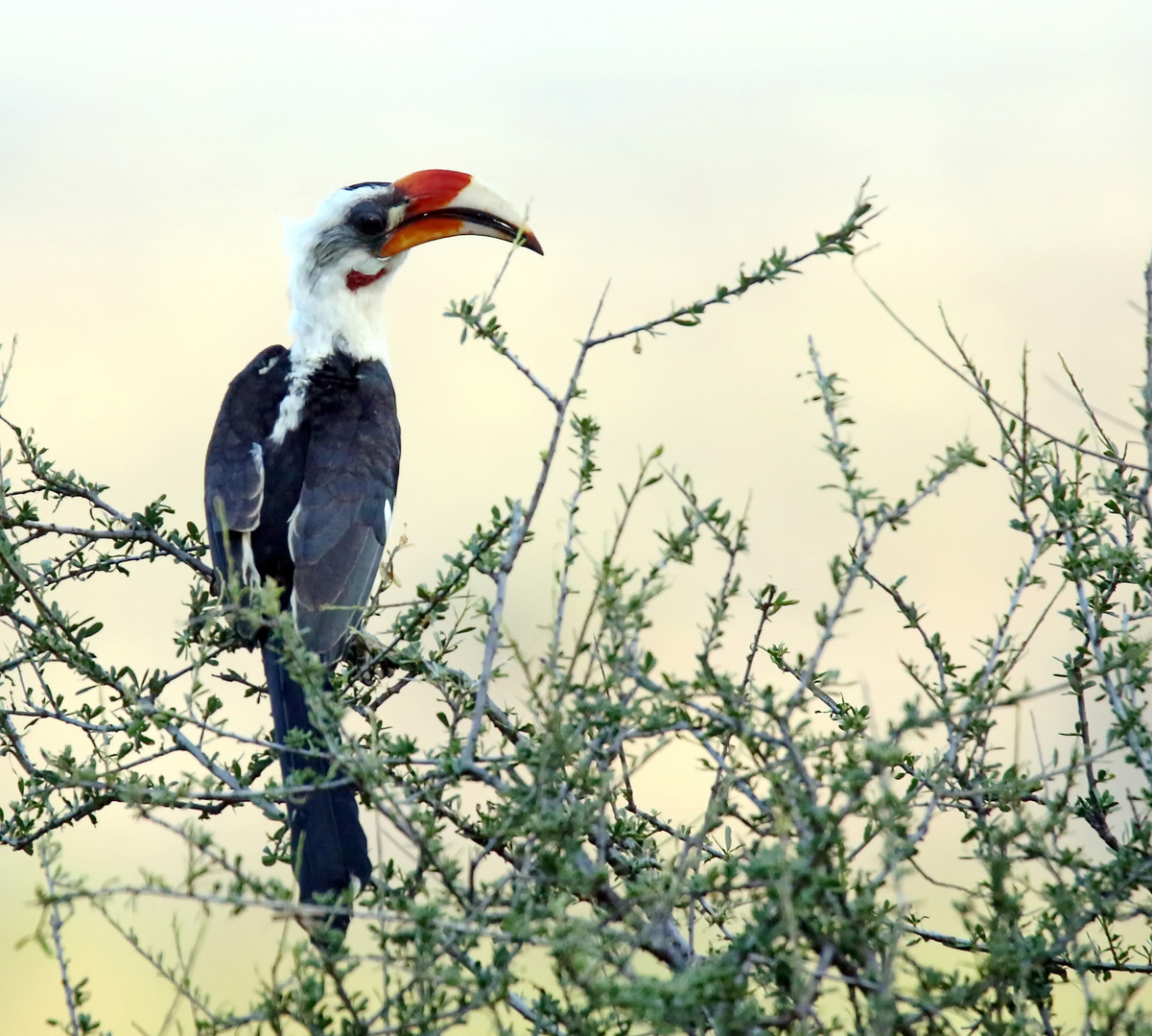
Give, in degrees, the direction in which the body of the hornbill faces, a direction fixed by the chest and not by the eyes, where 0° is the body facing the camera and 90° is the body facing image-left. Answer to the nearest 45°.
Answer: approximately 225°
